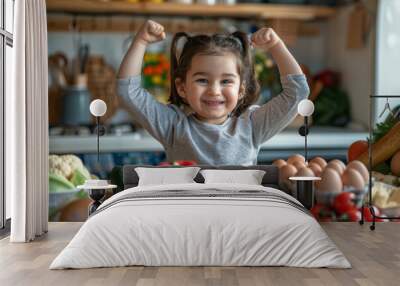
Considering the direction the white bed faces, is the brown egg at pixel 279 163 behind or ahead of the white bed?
behind

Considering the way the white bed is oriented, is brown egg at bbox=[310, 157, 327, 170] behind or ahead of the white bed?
behind

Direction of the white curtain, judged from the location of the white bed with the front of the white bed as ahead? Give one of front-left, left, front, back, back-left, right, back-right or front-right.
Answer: back-right

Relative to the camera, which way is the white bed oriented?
toward the camera

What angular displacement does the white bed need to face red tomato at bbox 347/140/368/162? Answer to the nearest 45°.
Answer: approximately 135° to its left
